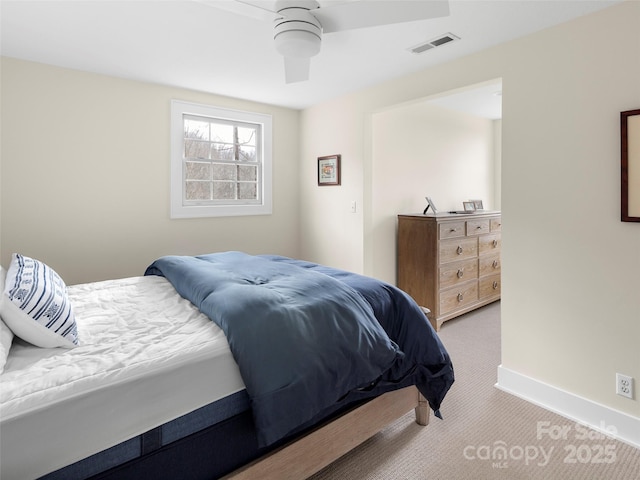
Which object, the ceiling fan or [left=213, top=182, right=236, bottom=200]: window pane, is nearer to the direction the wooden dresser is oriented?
the ceiling fan

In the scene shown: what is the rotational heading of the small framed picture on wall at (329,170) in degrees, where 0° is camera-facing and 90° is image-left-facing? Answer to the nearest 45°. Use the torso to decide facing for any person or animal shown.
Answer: approximately 45°

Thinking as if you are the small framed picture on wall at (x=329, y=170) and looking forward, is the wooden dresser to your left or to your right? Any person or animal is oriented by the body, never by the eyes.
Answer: on your left

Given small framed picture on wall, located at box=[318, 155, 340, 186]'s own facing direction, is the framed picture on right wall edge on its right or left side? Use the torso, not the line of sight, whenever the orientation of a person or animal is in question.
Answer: on its left

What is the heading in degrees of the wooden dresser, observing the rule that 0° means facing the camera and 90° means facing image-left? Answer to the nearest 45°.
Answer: approximately 315°

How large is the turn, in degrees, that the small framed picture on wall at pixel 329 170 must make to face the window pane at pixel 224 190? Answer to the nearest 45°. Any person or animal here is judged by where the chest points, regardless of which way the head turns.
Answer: approximately 45° to its right

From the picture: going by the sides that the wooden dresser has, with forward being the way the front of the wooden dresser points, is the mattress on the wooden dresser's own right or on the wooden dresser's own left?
on the wooden dresser's own right

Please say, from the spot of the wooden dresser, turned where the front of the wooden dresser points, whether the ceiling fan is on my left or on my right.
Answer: on my right

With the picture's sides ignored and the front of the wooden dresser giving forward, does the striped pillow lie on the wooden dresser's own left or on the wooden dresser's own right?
on the wooden dresser's own right

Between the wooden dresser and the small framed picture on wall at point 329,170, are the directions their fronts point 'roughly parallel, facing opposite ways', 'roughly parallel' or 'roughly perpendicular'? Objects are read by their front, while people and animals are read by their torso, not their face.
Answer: roughly perpendicular
